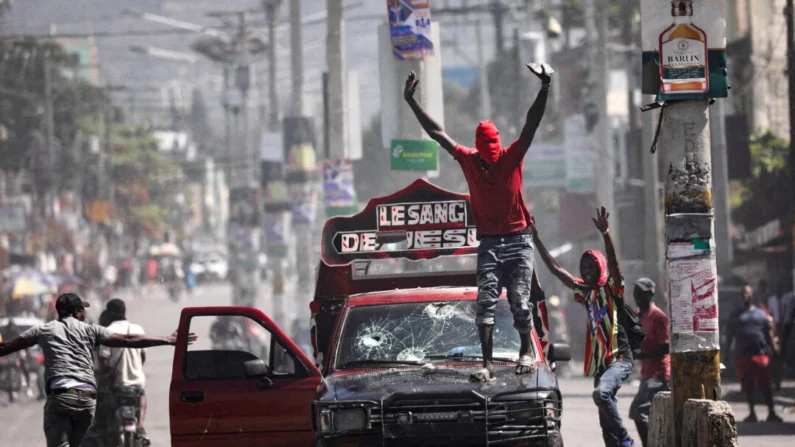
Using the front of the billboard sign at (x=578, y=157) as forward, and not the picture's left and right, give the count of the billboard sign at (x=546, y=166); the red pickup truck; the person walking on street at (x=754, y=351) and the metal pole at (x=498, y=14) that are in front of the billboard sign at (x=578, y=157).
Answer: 2

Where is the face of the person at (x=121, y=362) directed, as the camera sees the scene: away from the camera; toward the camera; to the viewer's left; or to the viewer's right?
away from the camera

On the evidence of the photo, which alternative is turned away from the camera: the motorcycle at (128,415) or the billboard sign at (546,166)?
the motorcycle

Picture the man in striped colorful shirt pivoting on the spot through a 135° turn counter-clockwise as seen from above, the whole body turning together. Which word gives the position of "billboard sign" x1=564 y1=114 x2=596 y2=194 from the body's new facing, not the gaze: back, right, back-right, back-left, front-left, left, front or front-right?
left

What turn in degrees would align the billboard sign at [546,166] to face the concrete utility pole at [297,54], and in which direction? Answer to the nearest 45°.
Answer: approximately 45° to its right

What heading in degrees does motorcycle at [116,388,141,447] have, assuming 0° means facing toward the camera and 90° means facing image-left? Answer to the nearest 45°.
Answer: approximately 180°

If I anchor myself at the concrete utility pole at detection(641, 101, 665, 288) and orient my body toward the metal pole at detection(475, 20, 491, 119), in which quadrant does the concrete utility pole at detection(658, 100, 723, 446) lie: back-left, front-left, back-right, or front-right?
back-left

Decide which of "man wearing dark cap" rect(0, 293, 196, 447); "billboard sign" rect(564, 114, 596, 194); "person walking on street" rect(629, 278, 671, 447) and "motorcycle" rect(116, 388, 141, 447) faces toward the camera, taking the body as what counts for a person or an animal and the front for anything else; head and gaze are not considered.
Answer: the billboard sign
